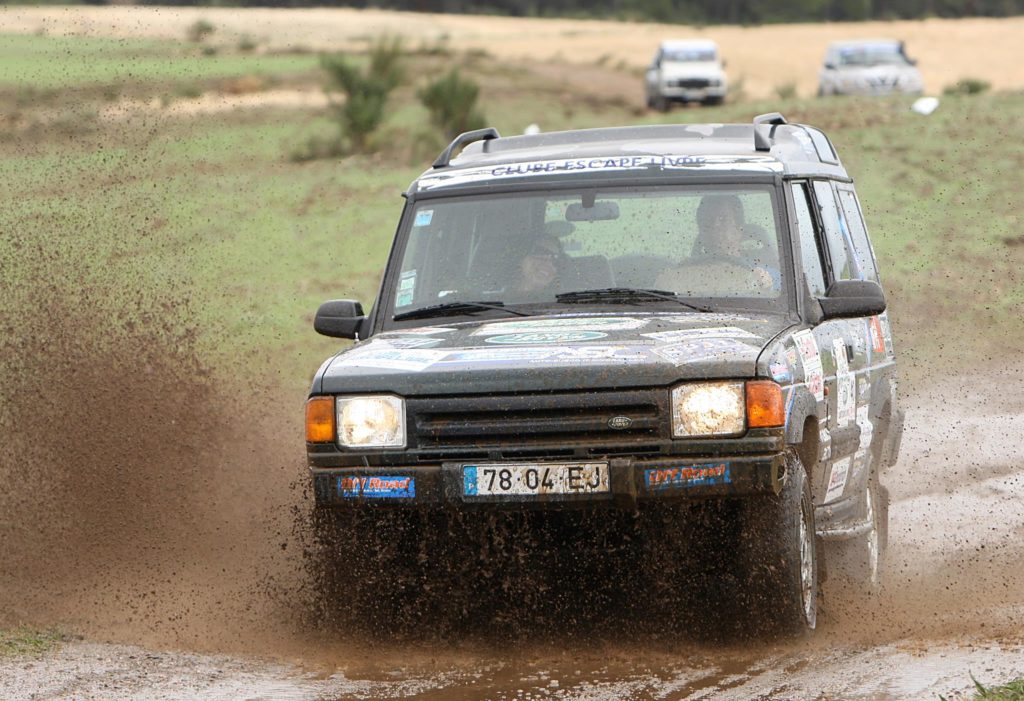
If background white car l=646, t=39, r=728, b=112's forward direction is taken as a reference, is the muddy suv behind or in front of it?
in front

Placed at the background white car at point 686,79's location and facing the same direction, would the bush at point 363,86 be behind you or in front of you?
in front

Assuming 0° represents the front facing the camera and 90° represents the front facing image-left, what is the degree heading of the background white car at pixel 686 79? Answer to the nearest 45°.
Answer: approximately 0°

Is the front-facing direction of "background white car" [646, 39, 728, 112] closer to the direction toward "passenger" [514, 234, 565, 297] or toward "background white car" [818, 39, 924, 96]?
the passenger

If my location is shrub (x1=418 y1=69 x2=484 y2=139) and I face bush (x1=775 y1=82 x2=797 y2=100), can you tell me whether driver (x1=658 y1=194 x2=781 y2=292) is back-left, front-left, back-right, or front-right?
back-right

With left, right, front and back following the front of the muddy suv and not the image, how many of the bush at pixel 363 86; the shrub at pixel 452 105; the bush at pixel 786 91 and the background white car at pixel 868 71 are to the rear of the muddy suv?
4

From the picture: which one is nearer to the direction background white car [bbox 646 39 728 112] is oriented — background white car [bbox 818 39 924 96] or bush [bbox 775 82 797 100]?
the background white car

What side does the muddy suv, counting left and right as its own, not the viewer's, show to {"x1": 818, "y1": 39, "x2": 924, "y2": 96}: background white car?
back

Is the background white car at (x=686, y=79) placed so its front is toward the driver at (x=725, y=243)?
yes

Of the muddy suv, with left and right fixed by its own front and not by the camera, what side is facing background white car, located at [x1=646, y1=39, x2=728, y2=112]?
back

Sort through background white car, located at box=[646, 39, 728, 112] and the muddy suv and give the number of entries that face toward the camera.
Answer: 2
